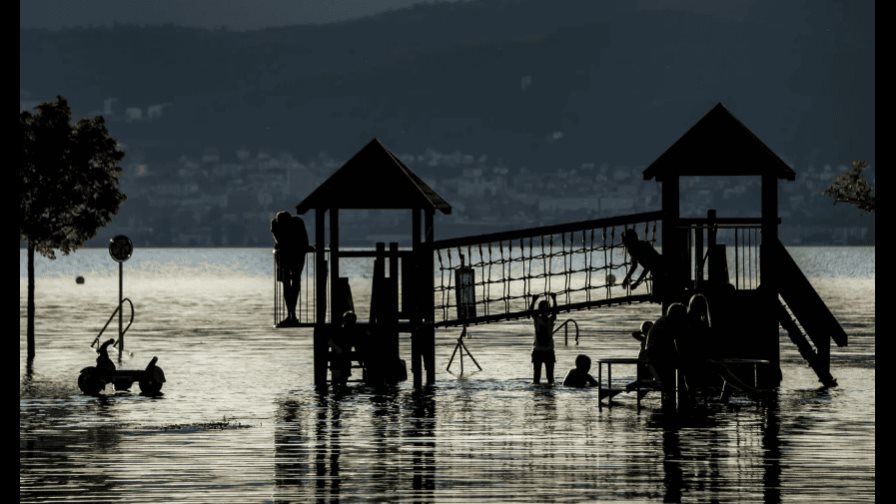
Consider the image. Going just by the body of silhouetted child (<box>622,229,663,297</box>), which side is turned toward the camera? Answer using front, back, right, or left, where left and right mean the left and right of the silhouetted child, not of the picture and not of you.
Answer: left

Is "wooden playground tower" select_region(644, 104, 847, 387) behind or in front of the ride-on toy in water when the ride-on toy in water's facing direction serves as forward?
behind

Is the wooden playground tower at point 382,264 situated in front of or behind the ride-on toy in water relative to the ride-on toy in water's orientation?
behind

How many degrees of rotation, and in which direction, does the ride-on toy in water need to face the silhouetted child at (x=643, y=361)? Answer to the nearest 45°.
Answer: approximately 135° to its left

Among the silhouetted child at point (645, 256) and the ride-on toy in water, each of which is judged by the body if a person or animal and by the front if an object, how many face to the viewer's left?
2

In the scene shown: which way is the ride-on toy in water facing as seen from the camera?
to the viewer's left

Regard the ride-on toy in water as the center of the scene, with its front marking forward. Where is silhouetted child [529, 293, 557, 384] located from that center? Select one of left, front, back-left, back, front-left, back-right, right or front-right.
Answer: back
